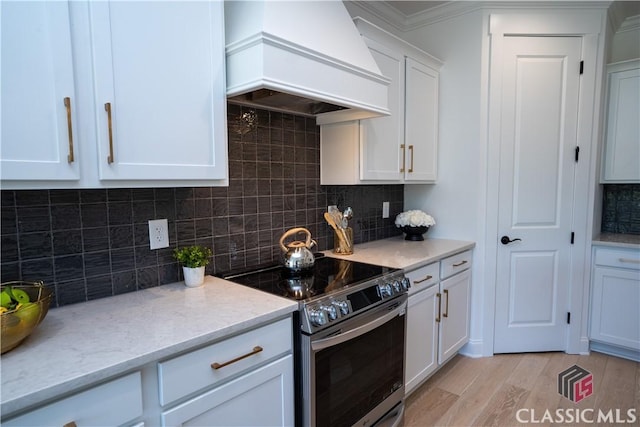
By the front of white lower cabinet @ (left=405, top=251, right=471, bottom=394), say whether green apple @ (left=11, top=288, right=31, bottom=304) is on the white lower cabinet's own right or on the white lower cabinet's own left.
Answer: on the white lower cabinet's own right

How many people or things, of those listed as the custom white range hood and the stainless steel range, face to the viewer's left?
0

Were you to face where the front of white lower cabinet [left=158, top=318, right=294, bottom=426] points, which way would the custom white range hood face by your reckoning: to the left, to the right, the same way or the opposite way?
the same way

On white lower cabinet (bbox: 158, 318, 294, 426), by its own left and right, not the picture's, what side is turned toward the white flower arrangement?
left

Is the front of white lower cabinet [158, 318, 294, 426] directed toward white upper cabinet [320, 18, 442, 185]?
no

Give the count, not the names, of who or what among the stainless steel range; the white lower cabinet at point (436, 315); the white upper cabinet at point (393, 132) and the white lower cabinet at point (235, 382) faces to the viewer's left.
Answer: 0

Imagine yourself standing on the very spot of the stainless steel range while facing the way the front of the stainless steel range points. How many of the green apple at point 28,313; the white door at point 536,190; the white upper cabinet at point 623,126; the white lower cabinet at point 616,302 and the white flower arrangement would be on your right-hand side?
1

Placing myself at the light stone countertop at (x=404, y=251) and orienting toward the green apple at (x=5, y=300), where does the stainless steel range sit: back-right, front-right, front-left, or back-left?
front-left

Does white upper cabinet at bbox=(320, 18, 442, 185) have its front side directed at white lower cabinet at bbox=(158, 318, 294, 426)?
no

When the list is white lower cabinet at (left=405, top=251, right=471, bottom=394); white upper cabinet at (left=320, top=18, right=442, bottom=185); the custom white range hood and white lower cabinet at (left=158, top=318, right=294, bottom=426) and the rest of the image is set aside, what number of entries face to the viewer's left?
0

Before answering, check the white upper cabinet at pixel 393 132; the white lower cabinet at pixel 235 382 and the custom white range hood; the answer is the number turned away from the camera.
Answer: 0

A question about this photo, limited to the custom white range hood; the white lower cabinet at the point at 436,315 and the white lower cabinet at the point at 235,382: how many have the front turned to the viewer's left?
0

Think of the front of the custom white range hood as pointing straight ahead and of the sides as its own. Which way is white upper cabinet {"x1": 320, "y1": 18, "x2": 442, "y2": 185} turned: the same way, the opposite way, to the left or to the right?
the same way

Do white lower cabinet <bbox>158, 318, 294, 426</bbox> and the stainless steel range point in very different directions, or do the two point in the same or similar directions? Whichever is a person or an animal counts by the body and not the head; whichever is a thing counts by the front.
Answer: same or similar directions

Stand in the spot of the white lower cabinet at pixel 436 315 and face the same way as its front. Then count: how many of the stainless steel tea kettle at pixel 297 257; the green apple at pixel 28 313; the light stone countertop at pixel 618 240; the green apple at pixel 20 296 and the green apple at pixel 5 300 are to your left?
1

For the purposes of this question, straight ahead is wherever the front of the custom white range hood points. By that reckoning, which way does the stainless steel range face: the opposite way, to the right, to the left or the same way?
the same way

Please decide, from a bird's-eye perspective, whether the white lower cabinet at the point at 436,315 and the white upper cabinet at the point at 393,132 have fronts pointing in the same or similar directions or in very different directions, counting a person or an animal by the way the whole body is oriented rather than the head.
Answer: same or similar directions

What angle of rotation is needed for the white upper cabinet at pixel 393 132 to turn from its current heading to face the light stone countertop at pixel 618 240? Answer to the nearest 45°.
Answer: approximately 45° to its left

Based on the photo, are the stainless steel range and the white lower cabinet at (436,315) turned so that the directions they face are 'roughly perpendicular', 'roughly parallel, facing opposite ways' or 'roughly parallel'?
roughly parallel
